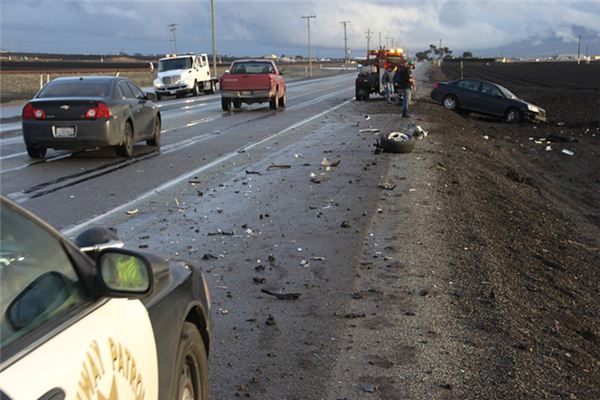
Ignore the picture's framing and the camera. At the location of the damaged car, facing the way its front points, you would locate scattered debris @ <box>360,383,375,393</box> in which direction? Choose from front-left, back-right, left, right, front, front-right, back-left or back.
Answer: front-right

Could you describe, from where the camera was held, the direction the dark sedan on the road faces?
facing away from the viewer and to the right of the viewer

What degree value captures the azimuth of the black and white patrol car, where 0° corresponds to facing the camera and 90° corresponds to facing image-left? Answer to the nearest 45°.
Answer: approximately 225°

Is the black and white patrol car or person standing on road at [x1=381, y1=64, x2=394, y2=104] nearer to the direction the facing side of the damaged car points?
the black and white patrol car

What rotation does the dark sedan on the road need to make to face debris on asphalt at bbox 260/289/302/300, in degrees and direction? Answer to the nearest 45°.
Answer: approximately 135° to its right

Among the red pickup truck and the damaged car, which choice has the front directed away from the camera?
the red pickup truck

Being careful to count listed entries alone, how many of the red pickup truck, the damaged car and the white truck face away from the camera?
1

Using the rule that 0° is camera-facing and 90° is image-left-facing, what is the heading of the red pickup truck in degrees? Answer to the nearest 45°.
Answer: approximately 180°

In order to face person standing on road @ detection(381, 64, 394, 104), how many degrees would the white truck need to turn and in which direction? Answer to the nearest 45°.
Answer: approximately 90° to its left

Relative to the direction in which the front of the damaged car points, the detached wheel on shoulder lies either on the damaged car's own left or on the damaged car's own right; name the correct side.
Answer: on the damaged car's own right

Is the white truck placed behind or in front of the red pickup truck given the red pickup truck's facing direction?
in front

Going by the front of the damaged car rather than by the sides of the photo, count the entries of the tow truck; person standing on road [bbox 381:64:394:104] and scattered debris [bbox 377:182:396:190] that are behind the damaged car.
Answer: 2

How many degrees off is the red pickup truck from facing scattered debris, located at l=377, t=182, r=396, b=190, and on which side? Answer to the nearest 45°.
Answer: approximately 180°

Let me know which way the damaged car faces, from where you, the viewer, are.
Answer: facing the viewer and to the right of the viewer

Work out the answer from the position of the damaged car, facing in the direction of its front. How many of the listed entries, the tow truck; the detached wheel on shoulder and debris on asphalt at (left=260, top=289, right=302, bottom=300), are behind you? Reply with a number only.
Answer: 1

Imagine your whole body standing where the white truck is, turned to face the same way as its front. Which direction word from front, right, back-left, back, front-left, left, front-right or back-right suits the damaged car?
left

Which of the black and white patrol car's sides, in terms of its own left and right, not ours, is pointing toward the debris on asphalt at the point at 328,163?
front
